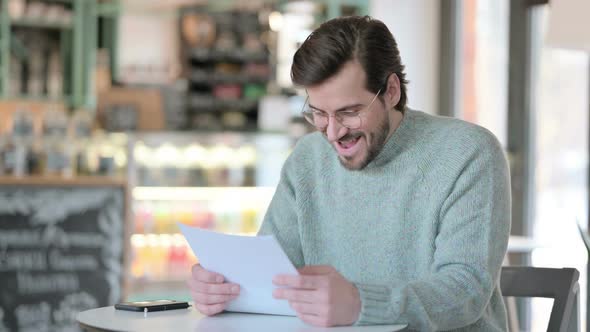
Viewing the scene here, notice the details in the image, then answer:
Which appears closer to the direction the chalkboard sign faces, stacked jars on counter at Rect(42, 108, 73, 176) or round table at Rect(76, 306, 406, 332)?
the round table

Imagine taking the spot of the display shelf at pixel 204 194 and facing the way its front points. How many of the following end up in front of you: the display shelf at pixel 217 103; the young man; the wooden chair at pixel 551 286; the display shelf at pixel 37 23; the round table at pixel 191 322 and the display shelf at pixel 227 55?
3

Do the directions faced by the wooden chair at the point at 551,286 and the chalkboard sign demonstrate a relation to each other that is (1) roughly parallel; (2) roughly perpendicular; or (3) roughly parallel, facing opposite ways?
roughly parallel

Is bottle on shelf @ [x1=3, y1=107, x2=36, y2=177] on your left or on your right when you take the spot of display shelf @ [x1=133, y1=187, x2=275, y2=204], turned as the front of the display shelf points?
on your right

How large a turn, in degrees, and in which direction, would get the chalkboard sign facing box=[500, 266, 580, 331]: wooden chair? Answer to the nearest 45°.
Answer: approximately 45° to its left

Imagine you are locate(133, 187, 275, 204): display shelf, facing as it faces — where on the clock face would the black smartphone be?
The black smartphone is roughly at 12 o'clock from the display shelf.

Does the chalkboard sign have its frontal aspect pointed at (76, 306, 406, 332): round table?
yes

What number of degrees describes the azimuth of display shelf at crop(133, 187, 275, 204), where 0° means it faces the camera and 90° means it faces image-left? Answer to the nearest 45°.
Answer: approximately 0°

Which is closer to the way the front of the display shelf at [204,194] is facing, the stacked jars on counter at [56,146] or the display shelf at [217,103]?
the stacked jars on counter
